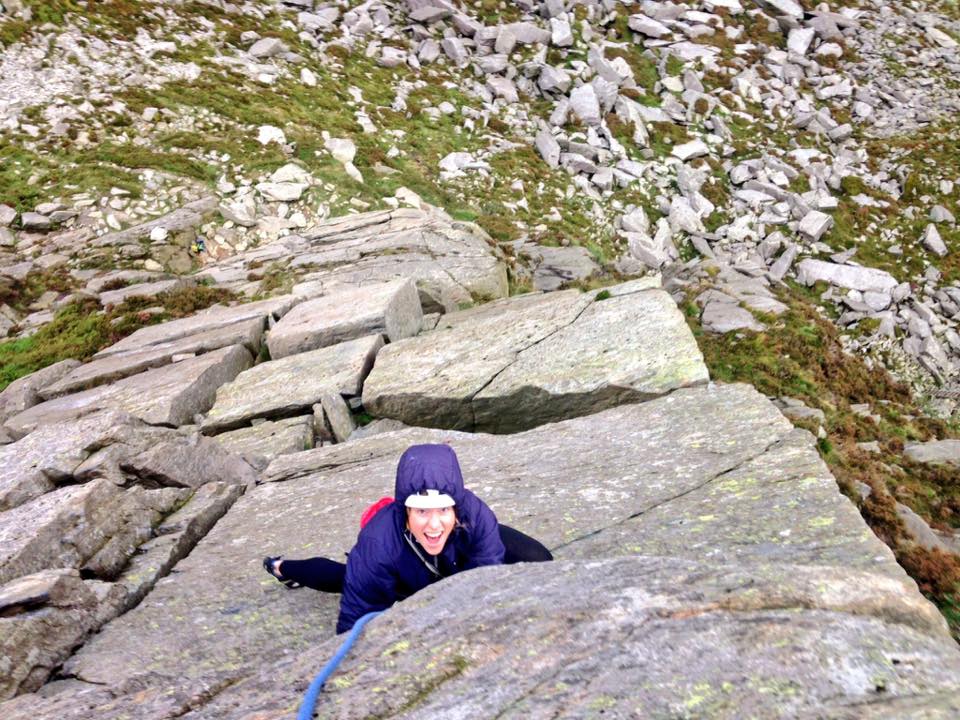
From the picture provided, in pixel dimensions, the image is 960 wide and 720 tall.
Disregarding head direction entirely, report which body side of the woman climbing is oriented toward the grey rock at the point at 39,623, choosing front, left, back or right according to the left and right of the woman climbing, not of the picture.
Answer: right

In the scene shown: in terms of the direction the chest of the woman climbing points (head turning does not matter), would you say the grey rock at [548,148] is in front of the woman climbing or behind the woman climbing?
behind

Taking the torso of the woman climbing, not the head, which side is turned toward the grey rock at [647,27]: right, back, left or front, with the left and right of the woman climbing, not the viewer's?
back

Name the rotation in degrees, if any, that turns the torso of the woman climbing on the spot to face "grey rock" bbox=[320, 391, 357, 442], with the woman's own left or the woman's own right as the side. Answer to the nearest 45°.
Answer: approximately 180°

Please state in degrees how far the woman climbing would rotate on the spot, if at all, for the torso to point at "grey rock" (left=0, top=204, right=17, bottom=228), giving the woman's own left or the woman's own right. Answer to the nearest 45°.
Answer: approximately 135° to the woman's own right

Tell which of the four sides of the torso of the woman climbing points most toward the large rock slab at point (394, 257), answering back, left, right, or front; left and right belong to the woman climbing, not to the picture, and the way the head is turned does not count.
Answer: back

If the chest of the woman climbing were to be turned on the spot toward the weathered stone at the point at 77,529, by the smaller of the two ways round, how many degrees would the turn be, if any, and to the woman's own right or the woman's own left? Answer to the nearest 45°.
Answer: approximately 135° to the woman's own right

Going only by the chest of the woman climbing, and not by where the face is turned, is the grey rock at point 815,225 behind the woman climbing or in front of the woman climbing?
behind

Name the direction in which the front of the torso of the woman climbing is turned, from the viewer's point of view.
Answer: toward the camera
